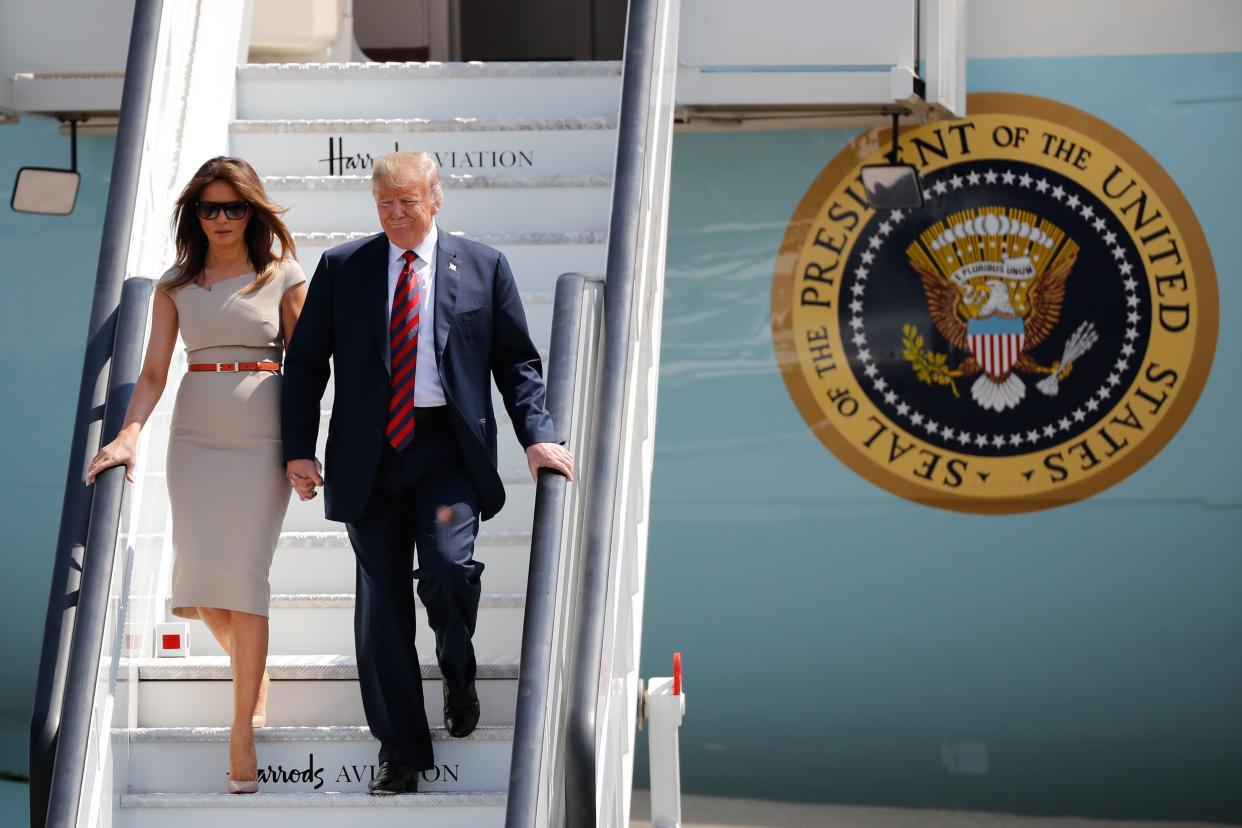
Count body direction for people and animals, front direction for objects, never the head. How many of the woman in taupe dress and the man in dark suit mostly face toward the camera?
2

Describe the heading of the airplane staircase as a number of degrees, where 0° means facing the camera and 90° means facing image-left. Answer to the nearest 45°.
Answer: approximately 0°

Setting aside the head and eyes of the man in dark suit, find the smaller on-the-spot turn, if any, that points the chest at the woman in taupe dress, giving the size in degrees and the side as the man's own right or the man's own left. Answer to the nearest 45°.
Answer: approximately 135° to the man's own right

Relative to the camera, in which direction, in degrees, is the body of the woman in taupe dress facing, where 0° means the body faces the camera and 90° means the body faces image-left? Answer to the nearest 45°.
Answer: approximately 0°

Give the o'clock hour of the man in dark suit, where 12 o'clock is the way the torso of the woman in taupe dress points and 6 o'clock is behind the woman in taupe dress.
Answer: The man in dark suit is roughly at 10 o'clock from the woman in taupe dress.
